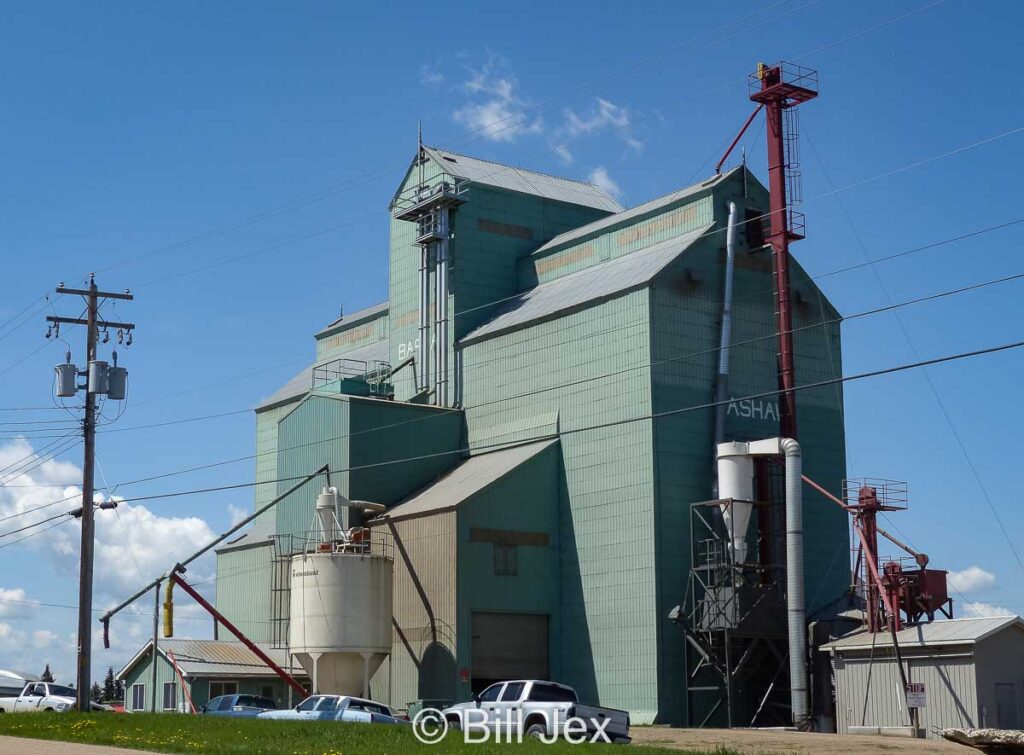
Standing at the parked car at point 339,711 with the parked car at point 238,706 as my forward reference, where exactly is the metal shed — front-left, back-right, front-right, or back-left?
back-right

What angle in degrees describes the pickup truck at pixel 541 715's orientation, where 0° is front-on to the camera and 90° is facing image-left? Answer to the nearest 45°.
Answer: approximately 135°

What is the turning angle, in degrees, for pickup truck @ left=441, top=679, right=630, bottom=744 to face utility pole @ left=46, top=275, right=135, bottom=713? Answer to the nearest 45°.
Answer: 0° — it already faces it

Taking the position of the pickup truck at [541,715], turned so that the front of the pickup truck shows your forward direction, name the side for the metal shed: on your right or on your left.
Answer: on your right

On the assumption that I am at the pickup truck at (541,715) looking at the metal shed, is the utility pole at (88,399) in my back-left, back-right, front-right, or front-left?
back-left

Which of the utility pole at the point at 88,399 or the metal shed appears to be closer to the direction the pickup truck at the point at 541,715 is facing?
the utility pole

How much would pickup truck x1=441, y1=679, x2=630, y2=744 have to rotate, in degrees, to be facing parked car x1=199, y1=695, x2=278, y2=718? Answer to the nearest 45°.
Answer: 0° — it already faces it
